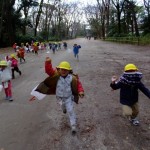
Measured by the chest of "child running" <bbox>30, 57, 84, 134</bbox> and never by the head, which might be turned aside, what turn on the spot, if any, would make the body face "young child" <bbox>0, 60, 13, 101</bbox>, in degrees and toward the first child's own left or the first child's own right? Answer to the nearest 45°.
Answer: approximately 135° to the first child's own right

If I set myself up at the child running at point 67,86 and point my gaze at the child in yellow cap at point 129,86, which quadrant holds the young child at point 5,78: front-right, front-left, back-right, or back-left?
back-left

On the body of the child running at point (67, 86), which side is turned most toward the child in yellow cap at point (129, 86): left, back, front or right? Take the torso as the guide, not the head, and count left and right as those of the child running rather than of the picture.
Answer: left

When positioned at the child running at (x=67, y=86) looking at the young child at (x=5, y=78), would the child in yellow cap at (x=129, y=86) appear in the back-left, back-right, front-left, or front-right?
back-right
